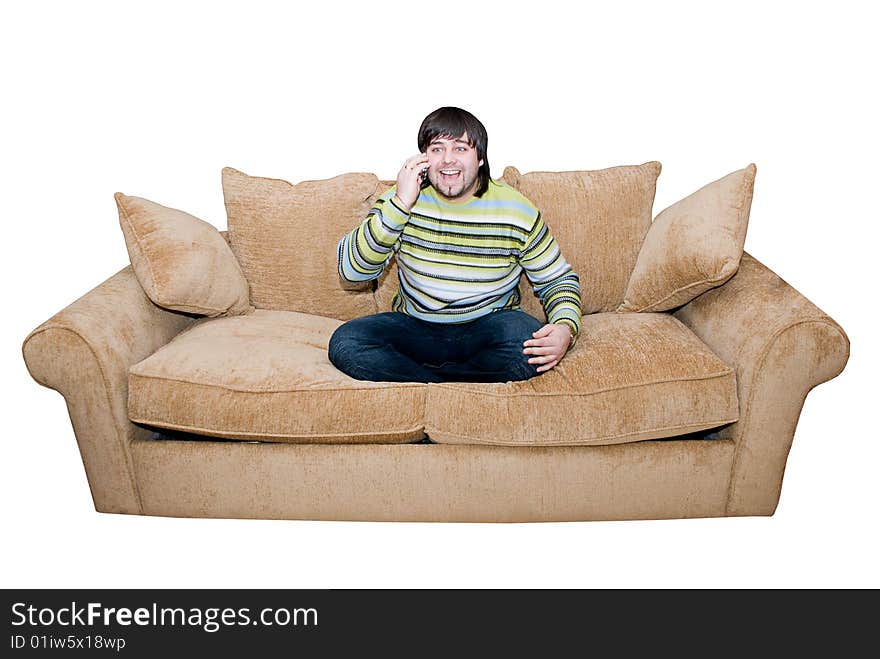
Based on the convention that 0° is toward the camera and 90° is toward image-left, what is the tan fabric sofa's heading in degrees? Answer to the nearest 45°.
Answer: approximately 0°

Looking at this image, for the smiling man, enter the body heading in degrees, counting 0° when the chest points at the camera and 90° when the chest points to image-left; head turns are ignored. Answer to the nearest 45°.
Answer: approximately 0°
